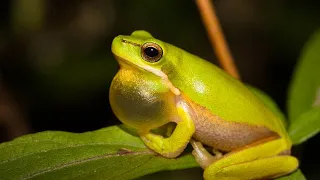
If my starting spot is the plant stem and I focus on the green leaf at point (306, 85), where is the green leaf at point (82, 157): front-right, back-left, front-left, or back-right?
back-right

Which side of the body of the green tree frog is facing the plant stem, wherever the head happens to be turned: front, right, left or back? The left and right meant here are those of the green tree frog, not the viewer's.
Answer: right

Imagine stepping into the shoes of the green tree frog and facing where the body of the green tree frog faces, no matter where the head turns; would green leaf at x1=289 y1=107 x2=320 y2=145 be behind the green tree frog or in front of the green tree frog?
behind

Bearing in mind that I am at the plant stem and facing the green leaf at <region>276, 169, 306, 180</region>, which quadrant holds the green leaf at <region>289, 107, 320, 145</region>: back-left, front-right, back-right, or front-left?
front-left

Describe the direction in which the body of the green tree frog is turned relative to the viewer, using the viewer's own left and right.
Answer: facing to the left of the viewer
